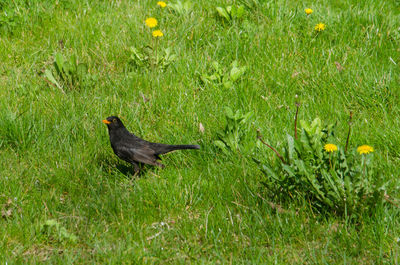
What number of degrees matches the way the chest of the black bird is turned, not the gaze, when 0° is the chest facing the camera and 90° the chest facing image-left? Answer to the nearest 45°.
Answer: approximately 90°

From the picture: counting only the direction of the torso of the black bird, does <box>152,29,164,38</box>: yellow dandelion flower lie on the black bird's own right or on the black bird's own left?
on the black bird's own right

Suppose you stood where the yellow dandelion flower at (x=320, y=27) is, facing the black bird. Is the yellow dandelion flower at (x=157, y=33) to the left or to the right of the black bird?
right

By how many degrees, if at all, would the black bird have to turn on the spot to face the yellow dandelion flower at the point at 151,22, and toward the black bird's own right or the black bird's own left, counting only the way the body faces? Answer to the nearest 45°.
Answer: approximately 90° to the black bird's own right

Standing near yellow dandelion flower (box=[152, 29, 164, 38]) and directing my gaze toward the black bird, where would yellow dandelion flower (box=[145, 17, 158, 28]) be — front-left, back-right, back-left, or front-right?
back-right

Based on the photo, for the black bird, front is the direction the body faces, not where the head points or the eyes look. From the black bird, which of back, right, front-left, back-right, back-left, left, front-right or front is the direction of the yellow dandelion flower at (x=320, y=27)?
back-right

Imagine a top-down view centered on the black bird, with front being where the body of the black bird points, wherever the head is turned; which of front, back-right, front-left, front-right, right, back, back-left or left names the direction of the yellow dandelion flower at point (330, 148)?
back-left

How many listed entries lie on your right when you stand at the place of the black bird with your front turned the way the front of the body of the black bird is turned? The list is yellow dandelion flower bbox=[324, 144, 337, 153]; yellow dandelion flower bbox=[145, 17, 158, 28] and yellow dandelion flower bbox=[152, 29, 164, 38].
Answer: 2
